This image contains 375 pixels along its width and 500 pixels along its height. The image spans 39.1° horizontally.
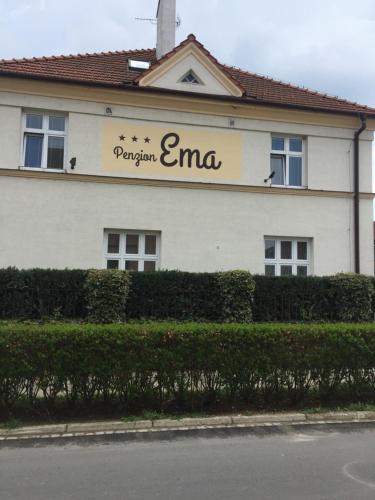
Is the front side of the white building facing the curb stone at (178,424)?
yes

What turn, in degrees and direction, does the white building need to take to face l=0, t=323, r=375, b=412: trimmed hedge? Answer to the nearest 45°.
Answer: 0° — it already faces it

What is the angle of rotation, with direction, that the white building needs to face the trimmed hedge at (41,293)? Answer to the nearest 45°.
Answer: approximately 45° to its right

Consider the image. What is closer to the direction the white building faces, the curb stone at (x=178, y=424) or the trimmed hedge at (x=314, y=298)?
the curb stone

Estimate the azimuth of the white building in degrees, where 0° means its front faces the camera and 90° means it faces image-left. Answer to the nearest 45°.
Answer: approximately 0°

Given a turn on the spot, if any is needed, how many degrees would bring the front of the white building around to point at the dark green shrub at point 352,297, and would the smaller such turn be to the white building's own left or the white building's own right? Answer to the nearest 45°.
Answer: approximately 90° to the white building's own left
